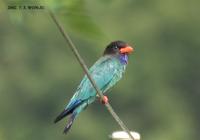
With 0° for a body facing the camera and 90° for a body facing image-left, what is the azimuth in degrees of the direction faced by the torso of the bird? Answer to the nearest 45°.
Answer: approximately 270°
